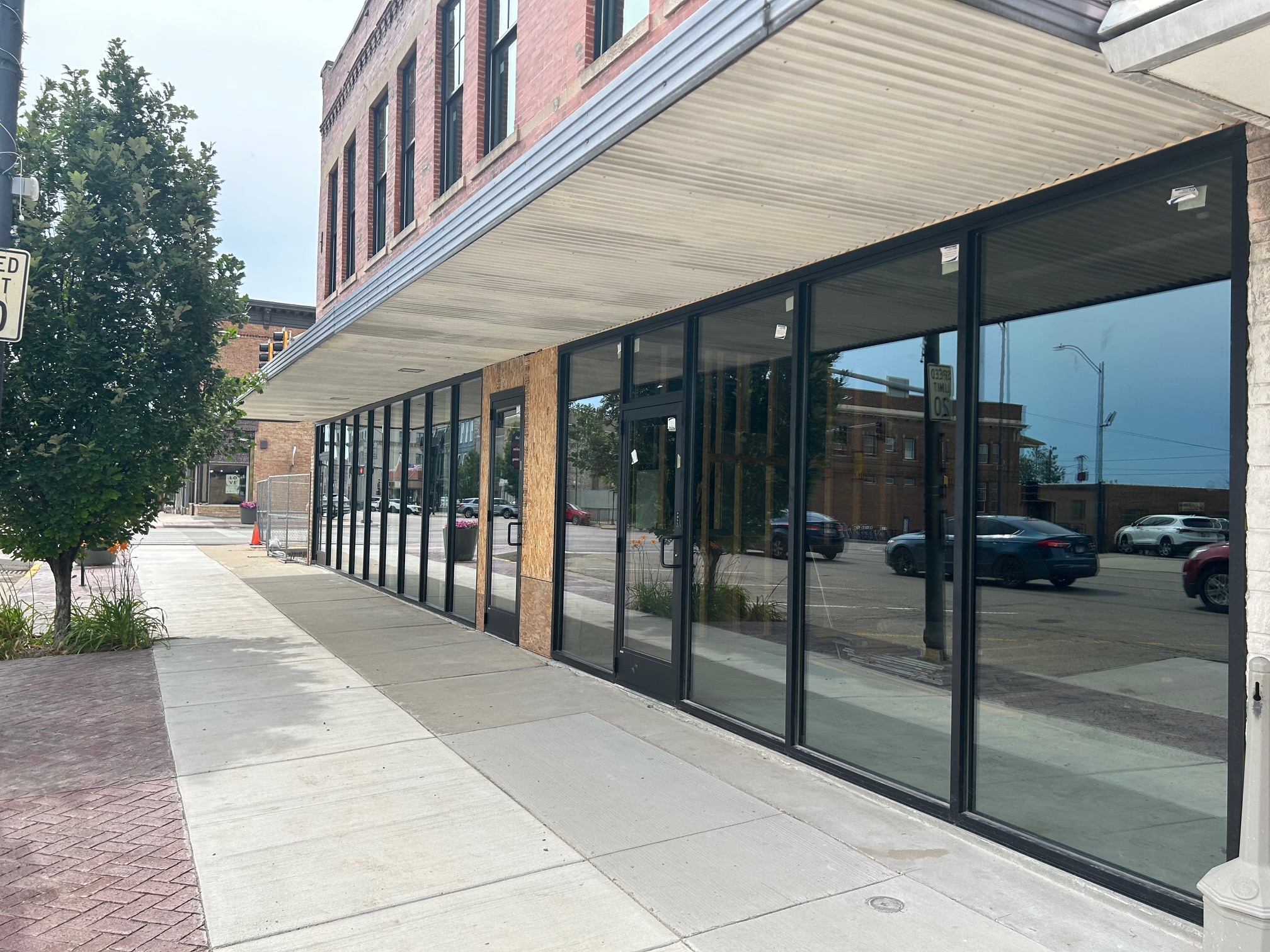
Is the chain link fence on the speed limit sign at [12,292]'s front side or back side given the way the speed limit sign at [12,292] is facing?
on the back side

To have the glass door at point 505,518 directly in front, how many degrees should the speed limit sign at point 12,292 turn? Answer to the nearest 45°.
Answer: approximately 135° to its left

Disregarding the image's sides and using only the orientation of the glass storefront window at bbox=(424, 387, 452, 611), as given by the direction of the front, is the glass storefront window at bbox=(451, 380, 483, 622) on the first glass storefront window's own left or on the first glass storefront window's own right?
on the first glass storefront window's own left

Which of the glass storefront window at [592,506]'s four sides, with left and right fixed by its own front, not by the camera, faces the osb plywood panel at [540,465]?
right

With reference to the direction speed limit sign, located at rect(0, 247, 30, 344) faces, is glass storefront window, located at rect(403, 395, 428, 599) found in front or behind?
behind

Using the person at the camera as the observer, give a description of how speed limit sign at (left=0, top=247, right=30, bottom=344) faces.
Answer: facing the viewer

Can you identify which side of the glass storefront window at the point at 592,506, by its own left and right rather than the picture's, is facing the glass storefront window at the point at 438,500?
right

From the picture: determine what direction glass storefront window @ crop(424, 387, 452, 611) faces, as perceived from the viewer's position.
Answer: facing to the left of the viewer

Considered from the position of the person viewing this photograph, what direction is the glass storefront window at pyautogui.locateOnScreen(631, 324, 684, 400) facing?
facing the viewer and to the left of the viewer

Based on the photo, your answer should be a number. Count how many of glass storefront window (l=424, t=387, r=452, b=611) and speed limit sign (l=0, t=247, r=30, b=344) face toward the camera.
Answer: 1

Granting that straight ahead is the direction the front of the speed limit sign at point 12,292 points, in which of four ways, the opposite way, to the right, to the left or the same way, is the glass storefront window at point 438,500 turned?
to the right

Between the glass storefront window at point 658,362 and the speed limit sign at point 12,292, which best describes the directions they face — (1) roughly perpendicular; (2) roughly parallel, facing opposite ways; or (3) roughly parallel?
roughly perpendicular

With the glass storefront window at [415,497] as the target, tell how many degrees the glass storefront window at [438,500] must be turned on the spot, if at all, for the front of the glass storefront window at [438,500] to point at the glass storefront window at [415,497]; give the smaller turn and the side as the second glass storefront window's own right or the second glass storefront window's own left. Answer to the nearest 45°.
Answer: approximately 90° to the second glass storefront window's own right
